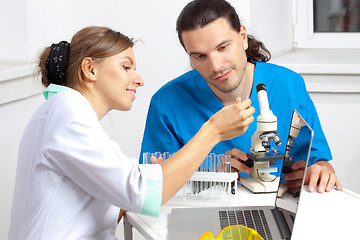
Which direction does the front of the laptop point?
to the viewer's left

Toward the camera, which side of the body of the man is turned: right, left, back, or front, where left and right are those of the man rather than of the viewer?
front

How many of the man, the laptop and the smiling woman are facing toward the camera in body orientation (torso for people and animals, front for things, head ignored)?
1

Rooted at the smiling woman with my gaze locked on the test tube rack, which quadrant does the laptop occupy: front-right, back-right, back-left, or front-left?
front-right

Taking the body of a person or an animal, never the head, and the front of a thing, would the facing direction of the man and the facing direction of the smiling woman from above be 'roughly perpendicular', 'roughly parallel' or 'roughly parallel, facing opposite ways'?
roughly perpendicular

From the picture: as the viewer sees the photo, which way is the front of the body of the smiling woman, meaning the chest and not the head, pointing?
to the viewer's right

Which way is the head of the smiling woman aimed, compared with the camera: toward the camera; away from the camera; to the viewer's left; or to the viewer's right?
to the viewer's right

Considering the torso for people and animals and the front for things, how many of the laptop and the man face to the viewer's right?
0

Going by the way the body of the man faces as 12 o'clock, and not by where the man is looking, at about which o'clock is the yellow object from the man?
The yellow object is roughly at 12 o'clock from the man.

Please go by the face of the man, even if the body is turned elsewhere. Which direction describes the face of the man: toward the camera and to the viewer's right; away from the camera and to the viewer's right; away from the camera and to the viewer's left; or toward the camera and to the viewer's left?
toward the camera and to the viewer's left
